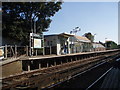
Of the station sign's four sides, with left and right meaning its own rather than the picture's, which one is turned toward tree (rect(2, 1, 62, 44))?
back

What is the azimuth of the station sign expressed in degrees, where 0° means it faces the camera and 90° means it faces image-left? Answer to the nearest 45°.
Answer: approximately 0°

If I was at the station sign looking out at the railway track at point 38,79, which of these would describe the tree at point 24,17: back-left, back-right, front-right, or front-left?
back-right

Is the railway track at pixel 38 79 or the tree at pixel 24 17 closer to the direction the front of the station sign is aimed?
the railway track

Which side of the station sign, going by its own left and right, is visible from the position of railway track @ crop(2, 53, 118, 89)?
front
